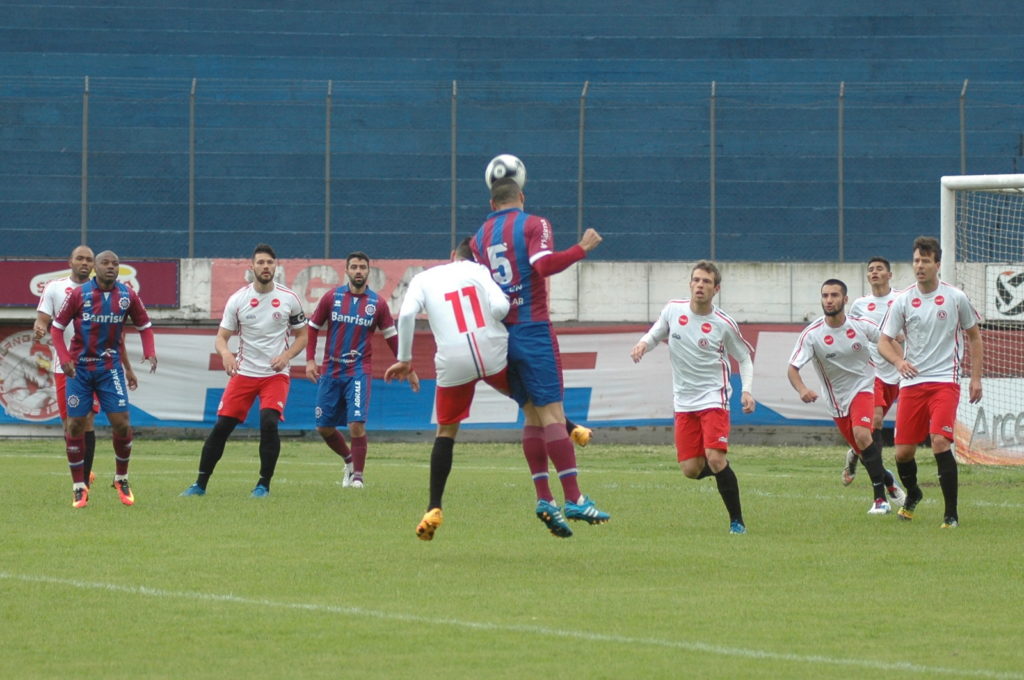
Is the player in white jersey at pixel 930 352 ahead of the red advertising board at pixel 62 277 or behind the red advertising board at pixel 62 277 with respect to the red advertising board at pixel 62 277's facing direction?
ahead

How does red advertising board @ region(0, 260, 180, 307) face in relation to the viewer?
toward the camera

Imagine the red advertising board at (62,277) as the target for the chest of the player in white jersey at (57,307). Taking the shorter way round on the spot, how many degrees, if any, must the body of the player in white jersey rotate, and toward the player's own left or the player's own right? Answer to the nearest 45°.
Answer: approximately 180°

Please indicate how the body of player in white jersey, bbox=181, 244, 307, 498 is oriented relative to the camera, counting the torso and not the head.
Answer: toward the camera

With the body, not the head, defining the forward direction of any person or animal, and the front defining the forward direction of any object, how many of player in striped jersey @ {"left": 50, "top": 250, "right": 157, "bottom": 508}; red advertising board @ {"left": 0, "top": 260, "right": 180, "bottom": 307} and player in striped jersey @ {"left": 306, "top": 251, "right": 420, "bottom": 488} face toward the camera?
3

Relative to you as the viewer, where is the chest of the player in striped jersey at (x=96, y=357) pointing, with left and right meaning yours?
facing the viewer

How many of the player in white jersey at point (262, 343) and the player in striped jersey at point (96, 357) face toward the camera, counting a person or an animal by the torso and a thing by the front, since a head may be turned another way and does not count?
2

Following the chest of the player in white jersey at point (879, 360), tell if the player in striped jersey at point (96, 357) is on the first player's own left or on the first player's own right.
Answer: on the first player's own right

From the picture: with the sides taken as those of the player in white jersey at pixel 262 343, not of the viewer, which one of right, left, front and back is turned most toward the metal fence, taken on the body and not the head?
back

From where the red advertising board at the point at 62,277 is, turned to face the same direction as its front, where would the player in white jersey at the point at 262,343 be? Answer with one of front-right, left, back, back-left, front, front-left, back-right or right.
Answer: front

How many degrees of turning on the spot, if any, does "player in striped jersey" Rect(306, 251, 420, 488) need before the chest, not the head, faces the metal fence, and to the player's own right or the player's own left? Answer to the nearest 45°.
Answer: approximately 180°

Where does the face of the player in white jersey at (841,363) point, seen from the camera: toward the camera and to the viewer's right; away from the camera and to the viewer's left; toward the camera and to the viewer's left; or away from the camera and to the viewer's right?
toward the camera and to the viewer's left

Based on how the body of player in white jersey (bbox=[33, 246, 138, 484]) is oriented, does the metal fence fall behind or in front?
behind
